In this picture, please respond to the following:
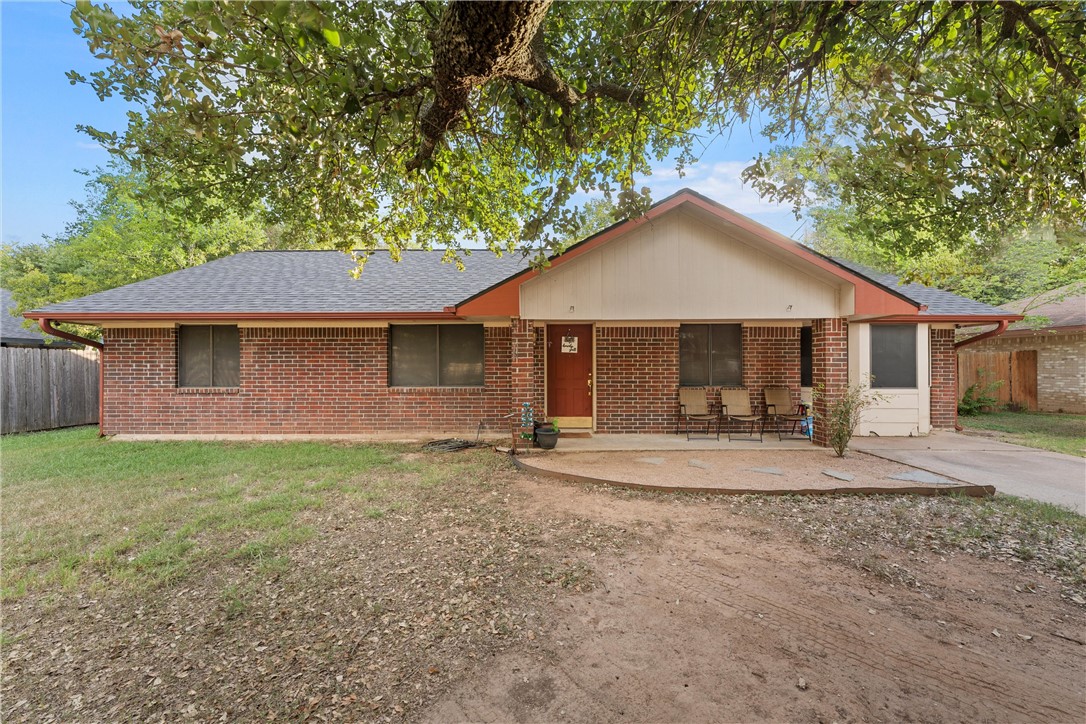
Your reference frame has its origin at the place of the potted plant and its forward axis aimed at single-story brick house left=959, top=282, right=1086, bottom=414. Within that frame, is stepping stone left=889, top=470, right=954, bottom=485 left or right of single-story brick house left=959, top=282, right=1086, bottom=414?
right

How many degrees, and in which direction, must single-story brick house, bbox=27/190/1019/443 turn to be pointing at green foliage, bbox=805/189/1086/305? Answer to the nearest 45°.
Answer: approximately 90° to its left

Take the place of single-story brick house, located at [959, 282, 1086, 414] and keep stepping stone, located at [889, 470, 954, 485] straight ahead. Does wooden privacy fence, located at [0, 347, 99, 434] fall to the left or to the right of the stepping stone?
right

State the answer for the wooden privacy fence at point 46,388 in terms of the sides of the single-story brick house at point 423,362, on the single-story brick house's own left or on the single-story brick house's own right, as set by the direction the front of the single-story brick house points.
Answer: on the single-story brick house's own right

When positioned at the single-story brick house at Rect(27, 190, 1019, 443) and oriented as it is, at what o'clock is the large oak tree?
The large oak tree is roughly at 11 o'clock from the single-story brick house.

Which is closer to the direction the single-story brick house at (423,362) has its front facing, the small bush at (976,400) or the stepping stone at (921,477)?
the stepping stone

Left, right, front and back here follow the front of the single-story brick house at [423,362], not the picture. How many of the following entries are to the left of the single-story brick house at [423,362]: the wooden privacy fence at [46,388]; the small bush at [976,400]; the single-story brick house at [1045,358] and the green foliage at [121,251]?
2

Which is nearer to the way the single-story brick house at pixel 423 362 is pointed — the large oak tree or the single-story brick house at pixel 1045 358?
the large oak tree

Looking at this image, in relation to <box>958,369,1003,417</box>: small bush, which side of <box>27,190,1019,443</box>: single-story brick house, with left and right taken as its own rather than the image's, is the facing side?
left

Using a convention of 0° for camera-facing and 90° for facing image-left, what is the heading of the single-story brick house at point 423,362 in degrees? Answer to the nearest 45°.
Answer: approximately 0°

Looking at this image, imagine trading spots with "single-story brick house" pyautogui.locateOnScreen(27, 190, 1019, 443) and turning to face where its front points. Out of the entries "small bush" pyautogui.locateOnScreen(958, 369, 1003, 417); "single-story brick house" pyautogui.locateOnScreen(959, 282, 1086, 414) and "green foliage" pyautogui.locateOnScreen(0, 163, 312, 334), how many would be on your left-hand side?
2

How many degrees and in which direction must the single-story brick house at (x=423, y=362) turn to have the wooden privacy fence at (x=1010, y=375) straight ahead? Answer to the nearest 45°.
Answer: approximately 90° to its left
